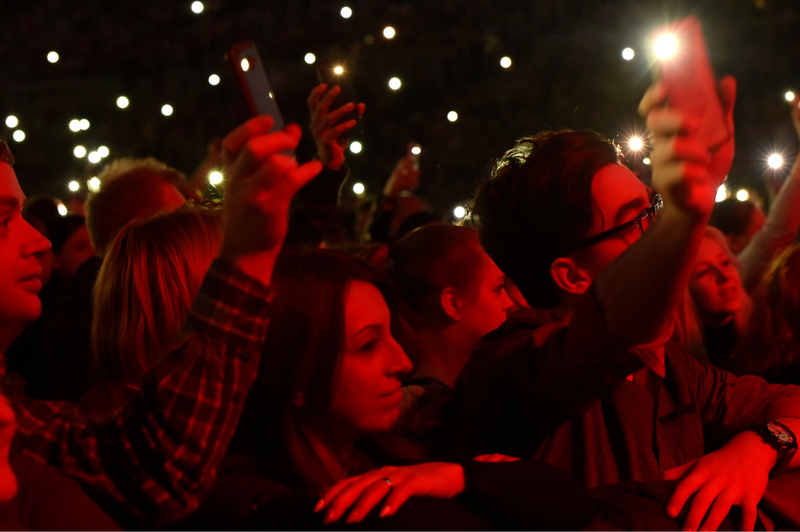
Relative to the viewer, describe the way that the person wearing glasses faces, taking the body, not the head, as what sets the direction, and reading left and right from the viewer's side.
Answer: facing the viewer and to the right of the viewer
